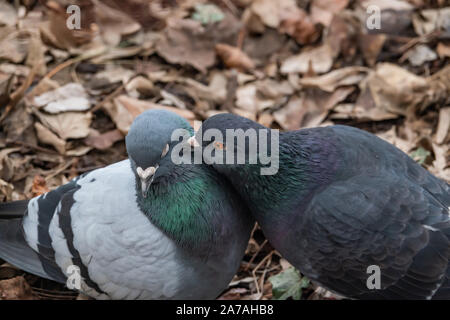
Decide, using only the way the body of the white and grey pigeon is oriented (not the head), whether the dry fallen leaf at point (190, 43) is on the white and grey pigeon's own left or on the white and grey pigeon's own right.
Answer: on the white and grey pigeon's own left

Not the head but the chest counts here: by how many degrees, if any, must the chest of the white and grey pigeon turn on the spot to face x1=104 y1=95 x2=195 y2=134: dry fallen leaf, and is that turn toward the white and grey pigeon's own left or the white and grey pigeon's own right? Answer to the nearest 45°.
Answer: approximately 90° to the white and grey pigeon's own left

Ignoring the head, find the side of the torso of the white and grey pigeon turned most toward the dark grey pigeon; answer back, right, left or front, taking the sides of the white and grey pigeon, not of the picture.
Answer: front

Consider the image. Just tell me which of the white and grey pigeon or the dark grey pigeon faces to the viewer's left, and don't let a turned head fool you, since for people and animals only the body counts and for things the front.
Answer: the dark grey pigeon

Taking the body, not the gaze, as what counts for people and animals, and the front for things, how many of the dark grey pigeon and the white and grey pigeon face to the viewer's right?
1

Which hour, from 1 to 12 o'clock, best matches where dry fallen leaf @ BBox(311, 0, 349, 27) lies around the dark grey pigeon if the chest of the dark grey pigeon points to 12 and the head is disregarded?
The dry fallen leaf is roughly at 3 o'clock from the dark grey pigeon.

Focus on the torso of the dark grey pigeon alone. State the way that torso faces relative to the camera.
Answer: to the viewer's left

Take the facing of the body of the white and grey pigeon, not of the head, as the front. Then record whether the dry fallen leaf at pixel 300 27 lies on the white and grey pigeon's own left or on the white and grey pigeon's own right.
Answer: on the white and grey pigeon's own left

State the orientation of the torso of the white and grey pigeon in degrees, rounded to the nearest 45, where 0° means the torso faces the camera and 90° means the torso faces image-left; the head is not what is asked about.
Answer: approximately 270°

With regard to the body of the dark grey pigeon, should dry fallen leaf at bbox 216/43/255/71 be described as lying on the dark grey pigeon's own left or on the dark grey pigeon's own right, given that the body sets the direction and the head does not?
on the dark grey pigeon's own right

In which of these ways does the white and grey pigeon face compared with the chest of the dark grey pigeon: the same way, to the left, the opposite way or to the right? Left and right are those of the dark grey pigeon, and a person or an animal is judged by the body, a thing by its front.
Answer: the opposite way

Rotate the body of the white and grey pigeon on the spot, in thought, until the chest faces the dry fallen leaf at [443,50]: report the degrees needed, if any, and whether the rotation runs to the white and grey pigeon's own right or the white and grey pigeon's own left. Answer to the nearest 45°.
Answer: approximately 45° to the white and grey pigeon's own left

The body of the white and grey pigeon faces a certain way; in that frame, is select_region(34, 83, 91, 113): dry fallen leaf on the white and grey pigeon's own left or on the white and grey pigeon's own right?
on the white and grey pigeon's own left
